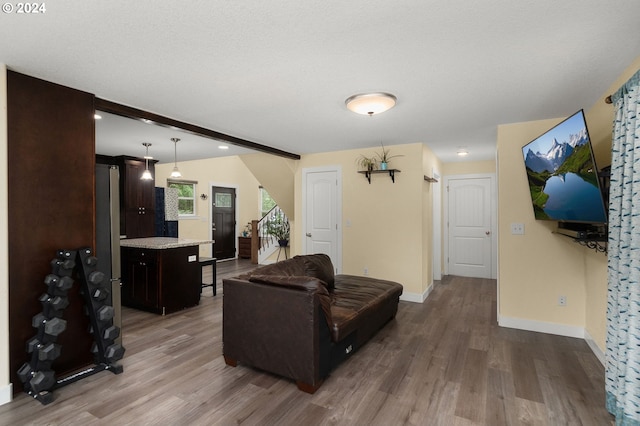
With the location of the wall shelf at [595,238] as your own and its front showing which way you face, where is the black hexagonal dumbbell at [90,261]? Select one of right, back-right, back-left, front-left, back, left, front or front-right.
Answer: front

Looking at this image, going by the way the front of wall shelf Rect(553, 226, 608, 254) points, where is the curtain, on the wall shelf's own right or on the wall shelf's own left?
on the wall shelf's own left

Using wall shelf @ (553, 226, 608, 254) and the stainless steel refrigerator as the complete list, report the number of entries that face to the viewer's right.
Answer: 1

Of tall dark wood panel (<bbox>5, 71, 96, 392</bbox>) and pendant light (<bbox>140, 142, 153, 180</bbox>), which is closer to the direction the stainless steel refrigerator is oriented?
the pendant light

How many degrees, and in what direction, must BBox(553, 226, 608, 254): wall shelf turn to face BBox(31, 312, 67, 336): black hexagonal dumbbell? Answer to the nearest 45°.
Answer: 0° — it already faces it

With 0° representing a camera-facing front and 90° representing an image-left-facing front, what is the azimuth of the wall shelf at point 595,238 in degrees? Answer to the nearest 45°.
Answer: approximately 45°

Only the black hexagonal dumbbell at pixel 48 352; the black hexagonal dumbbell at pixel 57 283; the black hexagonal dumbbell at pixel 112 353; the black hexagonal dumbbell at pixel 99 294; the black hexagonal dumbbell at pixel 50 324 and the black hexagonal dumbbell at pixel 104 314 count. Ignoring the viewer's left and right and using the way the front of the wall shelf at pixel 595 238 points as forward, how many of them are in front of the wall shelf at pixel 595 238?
6

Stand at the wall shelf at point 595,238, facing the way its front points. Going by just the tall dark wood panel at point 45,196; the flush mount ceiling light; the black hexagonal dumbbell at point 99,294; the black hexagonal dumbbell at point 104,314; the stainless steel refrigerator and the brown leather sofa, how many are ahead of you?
6

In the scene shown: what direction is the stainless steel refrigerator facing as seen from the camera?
to the viewer's right

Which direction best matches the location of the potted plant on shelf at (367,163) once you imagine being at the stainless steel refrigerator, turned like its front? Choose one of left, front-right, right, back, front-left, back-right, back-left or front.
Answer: front
